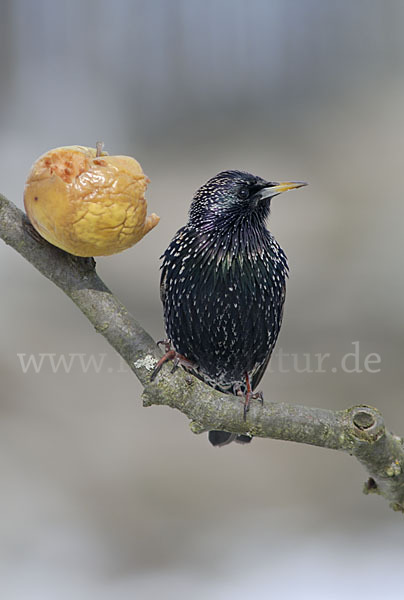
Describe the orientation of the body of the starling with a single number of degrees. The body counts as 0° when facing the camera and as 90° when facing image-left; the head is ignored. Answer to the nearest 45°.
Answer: approximately 0°
